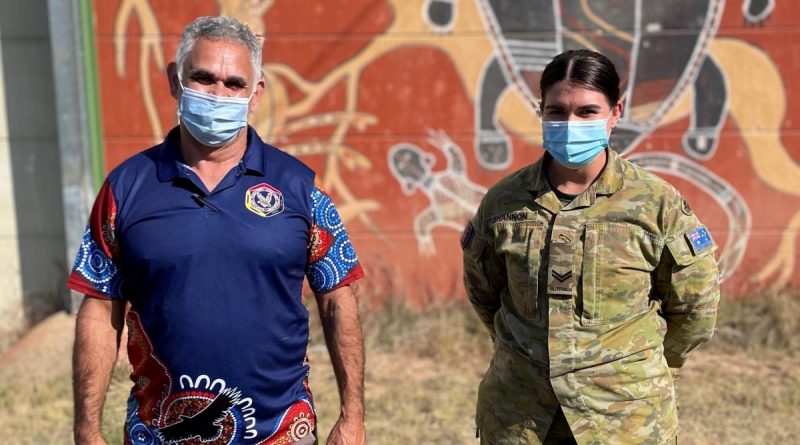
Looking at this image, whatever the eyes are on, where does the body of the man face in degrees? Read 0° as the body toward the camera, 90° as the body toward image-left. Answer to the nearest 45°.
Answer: approximately 0°
